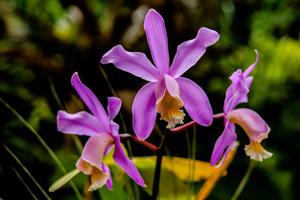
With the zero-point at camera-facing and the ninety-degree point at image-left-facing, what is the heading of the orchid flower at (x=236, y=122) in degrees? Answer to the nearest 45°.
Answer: approximately 270°

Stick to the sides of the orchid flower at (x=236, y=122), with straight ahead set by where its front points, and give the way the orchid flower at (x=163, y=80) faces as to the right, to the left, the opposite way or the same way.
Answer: to the right

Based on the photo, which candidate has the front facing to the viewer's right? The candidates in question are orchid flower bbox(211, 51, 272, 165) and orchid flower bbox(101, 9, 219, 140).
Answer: orchid flower bbox(211, 51, 272, 165)

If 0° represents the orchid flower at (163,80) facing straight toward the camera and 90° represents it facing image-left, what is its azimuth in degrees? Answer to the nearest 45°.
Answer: approximately 0°
